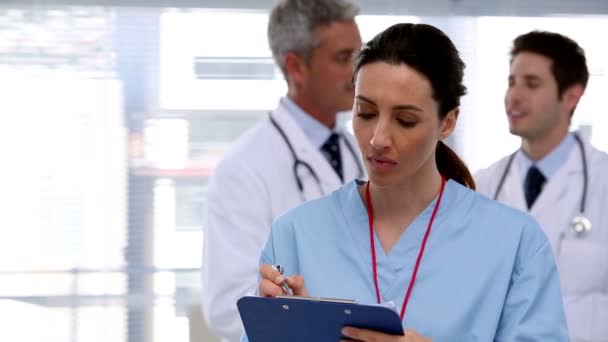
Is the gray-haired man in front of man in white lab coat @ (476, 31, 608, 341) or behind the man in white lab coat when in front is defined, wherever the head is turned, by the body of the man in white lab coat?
in front

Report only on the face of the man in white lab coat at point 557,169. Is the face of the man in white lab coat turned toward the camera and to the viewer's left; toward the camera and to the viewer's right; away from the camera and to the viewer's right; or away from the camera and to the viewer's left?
toward the camera and to the viewer's left

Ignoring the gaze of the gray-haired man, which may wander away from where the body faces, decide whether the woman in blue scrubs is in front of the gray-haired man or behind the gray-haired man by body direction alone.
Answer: in front

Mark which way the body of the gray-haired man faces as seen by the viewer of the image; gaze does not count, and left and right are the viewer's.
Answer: facing the viewer and to the right of the viewer

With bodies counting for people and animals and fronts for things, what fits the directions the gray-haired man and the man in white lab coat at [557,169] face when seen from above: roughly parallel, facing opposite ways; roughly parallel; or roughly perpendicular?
roughly perpendicular

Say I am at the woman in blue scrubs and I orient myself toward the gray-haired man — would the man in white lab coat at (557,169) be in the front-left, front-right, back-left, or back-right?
front-right

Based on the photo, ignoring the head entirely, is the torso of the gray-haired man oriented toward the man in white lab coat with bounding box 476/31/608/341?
no

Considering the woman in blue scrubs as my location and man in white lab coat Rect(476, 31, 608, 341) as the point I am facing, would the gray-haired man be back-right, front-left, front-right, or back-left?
front-left

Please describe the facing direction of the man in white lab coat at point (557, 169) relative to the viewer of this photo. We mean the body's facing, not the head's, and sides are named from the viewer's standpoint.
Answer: facing the viewer and to the left of the viewer

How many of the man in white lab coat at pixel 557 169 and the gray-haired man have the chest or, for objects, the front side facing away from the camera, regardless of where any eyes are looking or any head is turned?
0

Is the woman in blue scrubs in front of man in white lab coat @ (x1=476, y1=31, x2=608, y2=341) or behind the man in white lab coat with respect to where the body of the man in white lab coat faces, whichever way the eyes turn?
in front
